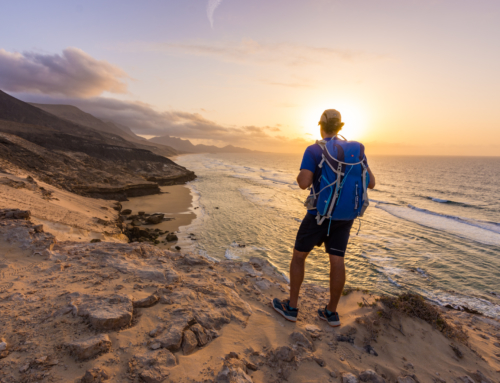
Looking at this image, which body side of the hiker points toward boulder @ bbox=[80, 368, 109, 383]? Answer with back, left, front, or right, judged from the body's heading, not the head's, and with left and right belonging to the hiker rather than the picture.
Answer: left

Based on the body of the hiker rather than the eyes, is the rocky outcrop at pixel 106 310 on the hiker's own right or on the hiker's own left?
on the hiker's own left

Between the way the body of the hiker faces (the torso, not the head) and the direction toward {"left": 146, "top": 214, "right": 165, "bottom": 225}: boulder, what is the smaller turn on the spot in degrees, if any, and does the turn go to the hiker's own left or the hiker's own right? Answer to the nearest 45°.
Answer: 0° — they already face it

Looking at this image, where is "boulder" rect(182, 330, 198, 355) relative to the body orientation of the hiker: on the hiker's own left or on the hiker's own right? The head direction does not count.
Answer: on the hiker's own left

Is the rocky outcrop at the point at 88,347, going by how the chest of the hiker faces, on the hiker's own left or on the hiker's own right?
on the hiker's own left

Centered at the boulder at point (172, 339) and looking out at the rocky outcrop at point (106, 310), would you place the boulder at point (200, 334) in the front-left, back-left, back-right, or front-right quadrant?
back-right

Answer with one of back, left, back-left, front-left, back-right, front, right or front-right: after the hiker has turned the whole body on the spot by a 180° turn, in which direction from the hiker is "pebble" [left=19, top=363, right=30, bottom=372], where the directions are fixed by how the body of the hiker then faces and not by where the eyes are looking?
right

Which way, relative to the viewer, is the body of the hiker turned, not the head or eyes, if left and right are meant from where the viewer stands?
facing away from the viewer and to the left of the viewer
